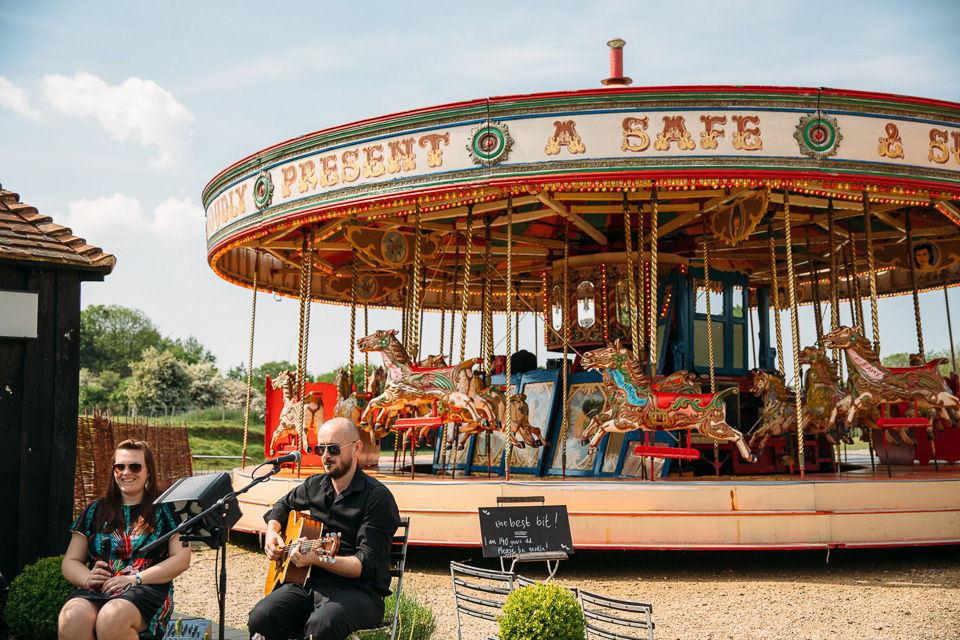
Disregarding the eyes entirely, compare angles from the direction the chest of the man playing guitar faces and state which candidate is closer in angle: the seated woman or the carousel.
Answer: the seated woman

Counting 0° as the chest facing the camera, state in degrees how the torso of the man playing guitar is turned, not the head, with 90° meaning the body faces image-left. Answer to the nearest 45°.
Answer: approximately 45°

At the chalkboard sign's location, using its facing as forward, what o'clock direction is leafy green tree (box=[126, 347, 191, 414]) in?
The leafy green tree is roughly at 5 o'clock from the chalkboard sign.

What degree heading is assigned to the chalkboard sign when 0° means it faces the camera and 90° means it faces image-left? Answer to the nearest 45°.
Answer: approximately 0°

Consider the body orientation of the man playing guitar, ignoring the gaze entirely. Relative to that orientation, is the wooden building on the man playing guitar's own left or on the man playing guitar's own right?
on the man playing guitar's own right

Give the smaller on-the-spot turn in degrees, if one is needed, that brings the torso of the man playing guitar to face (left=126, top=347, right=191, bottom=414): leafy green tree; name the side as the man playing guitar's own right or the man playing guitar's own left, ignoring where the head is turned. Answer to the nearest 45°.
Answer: approximately 135° to the man playing guitar's own right

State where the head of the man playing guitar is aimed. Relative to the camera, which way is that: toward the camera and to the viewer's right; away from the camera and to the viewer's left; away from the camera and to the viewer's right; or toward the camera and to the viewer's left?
toward the camera and to the viewer's left

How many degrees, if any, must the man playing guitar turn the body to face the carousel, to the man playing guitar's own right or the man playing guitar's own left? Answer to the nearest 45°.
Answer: approximately 180°

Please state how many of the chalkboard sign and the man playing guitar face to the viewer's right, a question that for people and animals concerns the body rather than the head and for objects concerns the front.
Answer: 0

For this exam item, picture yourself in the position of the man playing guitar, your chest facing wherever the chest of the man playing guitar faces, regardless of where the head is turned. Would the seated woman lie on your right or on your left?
on your right

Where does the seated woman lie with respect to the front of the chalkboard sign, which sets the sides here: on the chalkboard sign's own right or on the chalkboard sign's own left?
on the chalkboard sign's own right
